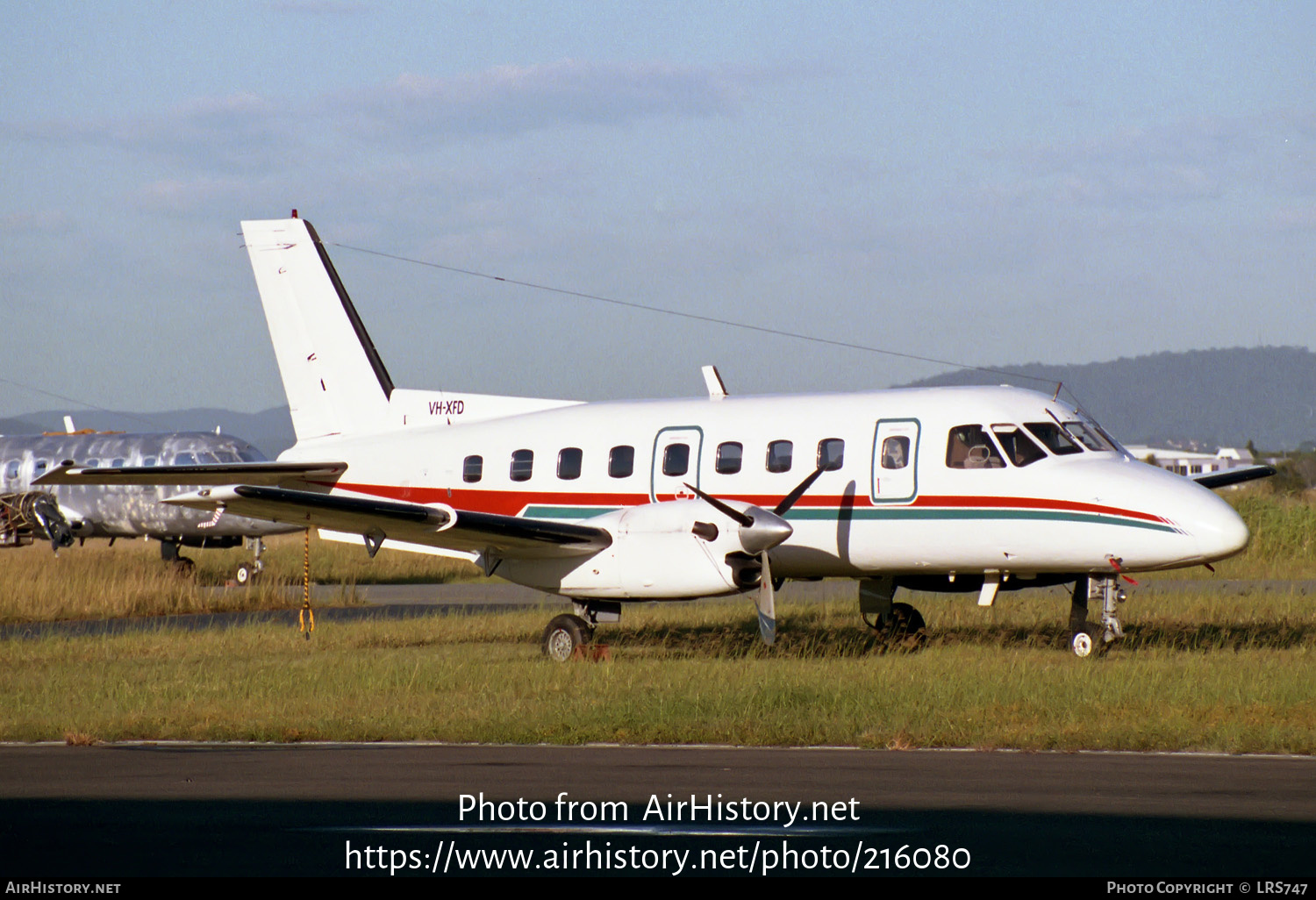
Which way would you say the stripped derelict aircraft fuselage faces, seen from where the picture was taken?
facing to the right of the viewer

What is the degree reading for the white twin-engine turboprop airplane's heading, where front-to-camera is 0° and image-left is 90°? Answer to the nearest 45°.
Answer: approximately 315°

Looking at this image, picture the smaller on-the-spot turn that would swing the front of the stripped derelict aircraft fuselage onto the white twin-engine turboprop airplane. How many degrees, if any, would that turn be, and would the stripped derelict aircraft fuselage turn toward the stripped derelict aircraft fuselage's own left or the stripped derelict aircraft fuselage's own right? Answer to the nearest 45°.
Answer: approximately 90° to the stripped derelict aircraft fuselage's own right

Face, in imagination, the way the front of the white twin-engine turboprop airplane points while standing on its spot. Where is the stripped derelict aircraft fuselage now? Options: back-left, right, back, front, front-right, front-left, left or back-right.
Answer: back
